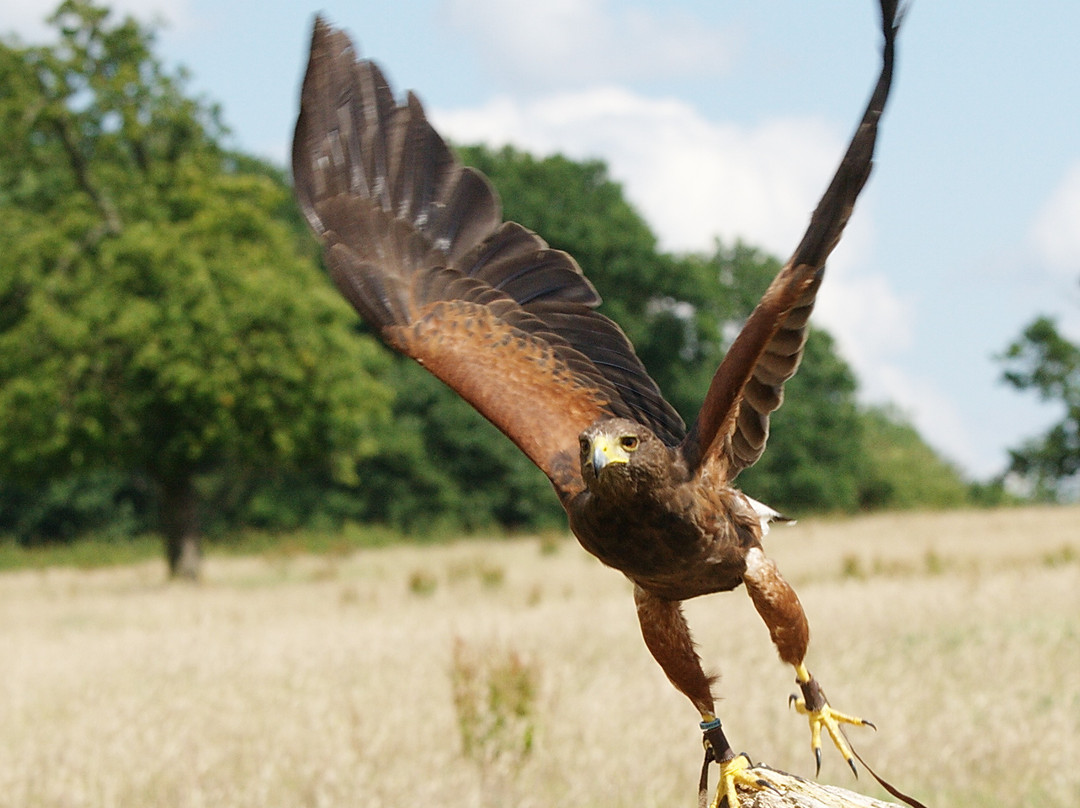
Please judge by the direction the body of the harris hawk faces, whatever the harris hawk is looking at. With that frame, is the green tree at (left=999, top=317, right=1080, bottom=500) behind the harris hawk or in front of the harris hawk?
behind

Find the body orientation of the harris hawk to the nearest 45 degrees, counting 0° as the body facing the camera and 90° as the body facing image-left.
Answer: approximately 45°

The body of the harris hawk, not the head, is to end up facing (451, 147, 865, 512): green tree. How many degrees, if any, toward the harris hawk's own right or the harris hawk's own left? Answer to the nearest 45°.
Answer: approximately 135° to the harris hawk's own right
